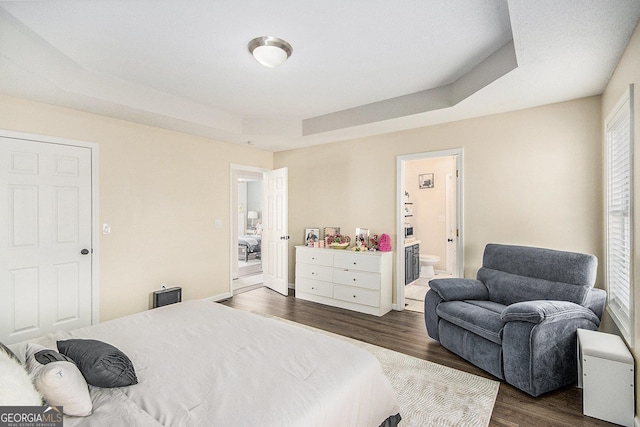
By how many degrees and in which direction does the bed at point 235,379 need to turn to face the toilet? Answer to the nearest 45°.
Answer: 0° — it already faces it

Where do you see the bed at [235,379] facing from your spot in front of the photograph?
facing away from the viewer and to the right of the viewer

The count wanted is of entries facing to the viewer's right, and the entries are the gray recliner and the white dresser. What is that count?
0

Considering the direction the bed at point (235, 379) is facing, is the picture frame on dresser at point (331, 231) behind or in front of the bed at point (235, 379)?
in front

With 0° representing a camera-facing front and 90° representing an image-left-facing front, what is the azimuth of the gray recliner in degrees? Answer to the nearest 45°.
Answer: approximately 45°

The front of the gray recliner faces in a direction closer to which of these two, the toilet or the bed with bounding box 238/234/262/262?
the bed

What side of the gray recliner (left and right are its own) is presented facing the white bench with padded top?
left

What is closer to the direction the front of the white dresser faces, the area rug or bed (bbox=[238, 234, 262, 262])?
the area rug

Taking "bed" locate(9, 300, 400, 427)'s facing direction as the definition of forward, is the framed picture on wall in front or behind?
in front

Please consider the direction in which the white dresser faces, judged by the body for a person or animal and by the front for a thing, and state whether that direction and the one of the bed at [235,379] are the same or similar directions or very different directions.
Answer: very different directions

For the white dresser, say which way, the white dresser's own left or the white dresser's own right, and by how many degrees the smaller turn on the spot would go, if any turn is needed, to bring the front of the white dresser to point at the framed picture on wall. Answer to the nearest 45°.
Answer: approximately 180°
